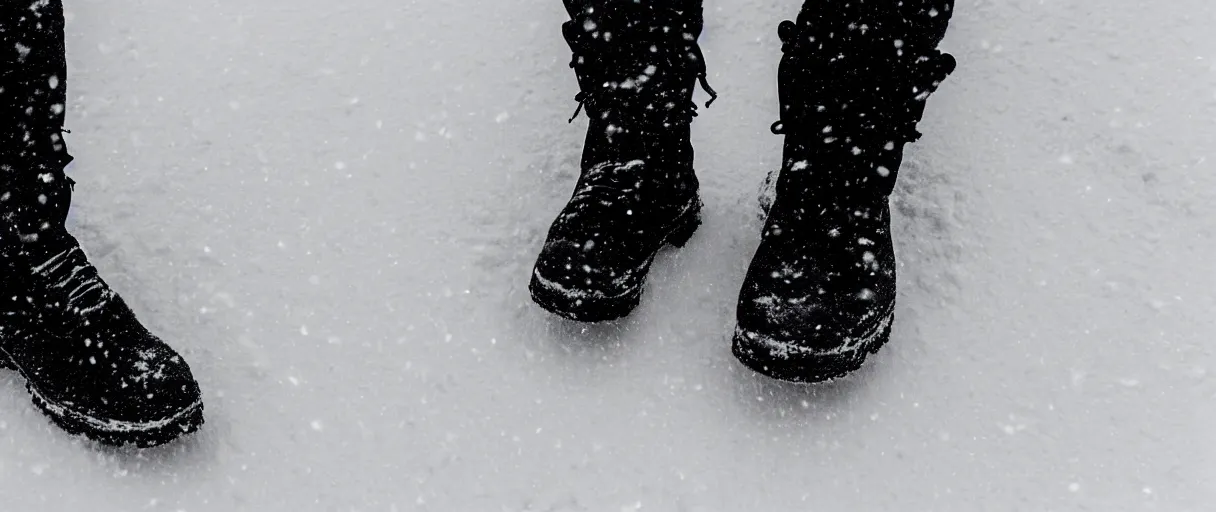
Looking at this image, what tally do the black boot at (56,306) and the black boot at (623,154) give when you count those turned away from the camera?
0

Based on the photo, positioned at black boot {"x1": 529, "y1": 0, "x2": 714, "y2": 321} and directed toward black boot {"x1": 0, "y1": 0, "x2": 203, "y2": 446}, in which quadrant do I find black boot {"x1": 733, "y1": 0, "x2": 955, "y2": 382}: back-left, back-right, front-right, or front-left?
back-left

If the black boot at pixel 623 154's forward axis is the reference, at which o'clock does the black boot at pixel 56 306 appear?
the black boot at pixel 56 306 is roughly at 1 o'clock from the black boot at pixel 623 154.

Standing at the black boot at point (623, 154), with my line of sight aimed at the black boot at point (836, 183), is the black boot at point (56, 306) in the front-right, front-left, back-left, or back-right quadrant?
back-right

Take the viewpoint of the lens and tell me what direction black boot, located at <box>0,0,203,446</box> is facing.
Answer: facing the viewer and to the right of the viewer
